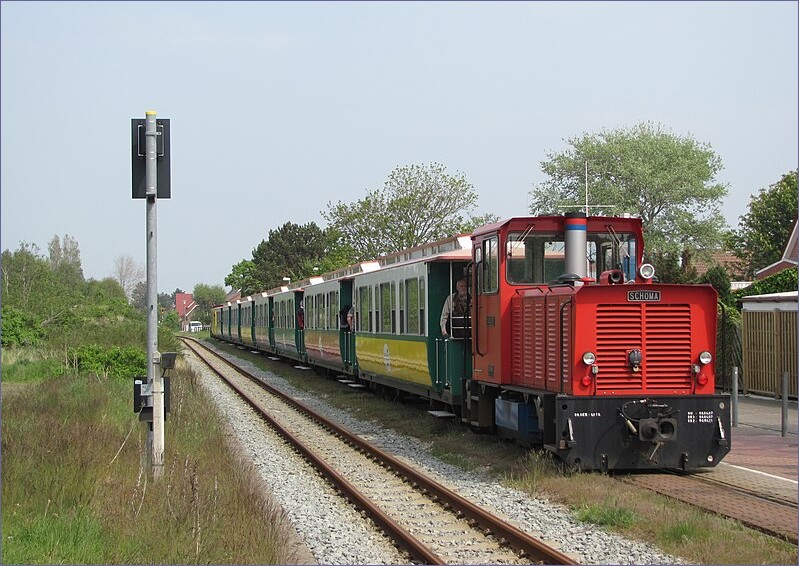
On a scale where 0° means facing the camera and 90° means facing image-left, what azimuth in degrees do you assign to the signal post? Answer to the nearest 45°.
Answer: approximately 180°

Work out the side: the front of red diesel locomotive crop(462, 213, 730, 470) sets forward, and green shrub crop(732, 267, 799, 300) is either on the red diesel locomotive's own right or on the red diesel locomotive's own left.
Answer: on the red diesel locomotive's own left

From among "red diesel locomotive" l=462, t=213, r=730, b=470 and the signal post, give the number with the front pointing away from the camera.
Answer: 1

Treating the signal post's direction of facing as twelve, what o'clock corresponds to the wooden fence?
The wooden fence is roughly at 2 o'clock from the signal post.

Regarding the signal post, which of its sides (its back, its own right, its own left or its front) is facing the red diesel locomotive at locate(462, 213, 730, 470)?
right

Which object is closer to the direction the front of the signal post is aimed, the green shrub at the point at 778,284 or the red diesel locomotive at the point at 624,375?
the green shrub

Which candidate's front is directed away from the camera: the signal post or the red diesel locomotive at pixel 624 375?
the signal post

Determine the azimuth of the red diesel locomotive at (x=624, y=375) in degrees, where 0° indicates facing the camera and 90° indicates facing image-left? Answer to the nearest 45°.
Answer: approximately 315°

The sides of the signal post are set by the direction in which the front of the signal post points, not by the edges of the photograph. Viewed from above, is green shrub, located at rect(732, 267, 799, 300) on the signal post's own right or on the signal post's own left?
on the signal post's own right

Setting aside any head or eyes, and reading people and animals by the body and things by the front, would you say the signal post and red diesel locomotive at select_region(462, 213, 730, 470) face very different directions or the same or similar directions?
very different directions

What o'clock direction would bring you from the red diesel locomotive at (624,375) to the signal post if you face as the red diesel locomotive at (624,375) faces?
The signal post is roughly at 4 o'clock from the red diesel locomotive.
